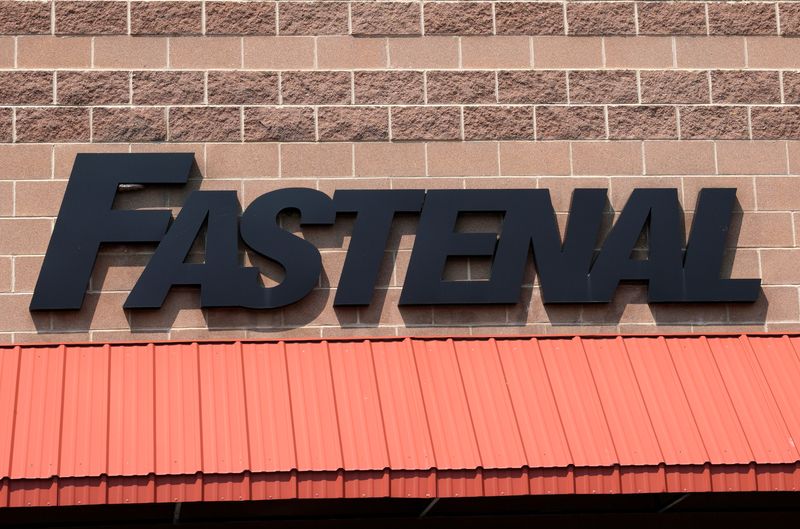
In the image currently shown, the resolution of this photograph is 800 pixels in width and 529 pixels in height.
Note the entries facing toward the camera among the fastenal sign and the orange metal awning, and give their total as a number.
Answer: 2

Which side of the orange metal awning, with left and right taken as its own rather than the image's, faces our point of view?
front
